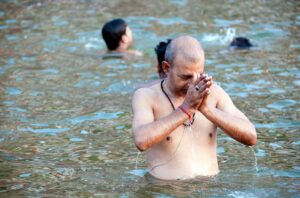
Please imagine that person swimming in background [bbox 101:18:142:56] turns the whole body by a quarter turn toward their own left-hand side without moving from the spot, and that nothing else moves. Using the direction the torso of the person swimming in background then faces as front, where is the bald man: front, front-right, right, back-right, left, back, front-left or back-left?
back-left

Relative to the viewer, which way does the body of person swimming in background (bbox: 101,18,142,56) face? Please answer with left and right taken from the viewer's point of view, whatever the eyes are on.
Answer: facing away from the viewer and to the right of the viewer
